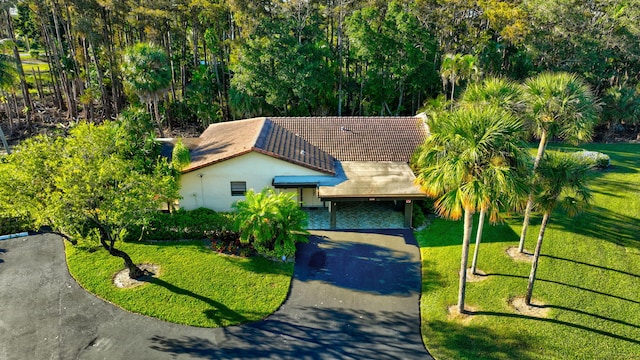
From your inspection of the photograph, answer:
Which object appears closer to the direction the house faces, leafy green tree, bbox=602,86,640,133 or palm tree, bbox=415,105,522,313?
the palm tree

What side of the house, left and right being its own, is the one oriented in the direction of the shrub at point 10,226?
right

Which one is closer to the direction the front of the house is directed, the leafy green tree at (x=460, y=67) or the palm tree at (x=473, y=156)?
the palm tree

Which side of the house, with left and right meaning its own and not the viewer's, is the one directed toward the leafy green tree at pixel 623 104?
left

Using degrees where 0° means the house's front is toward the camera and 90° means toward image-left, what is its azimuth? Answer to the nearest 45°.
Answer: approximately 0°

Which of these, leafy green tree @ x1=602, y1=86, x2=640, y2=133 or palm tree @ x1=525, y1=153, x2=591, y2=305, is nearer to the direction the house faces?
the palm tree

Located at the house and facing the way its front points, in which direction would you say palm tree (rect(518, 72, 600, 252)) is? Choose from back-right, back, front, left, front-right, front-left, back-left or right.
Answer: front-left

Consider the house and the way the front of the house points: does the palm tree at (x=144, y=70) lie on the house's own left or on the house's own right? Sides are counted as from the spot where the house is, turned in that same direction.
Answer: on the house's own right

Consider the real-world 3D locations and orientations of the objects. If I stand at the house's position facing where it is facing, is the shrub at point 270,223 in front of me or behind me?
in front

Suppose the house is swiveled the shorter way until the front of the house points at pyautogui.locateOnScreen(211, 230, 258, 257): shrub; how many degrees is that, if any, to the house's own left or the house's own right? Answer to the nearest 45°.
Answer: approximately 45° to the house's own right

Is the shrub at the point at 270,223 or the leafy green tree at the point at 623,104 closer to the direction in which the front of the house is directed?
the shrub
